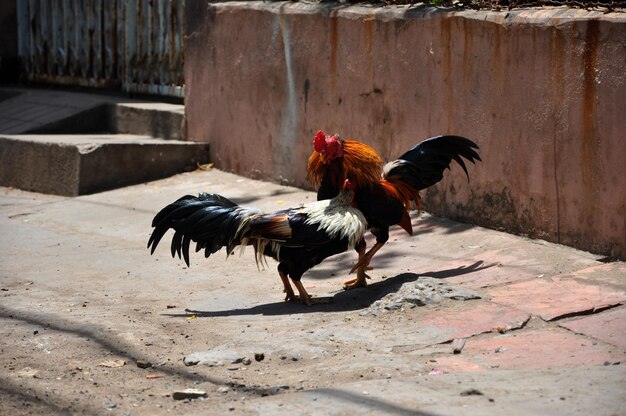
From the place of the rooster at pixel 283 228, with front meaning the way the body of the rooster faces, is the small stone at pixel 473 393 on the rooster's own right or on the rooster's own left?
on the rooster's own right

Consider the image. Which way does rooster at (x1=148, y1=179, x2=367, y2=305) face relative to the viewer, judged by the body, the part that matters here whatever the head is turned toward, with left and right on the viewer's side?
facing to the right of the viewer

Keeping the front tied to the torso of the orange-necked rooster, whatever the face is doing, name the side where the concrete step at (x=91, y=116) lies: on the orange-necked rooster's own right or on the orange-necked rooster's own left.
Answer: on the orange-necked rooster's own right

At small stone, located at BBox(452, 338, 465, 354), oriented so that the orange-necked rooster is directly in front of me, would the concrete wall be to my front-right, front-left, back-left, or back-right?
front-right

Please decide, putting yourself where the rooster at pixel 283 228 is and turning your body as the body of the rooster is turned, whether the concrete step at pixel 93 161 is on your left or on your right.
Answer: on your left

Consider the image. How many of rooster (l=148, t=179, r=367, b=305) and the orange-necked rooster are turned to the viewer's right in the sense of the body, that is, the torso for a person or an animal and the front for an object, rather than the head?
1

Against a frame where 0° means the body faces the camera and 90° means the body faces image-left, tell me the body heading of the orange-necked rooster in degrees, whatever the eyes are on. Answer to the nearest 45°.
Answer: approximately 90°

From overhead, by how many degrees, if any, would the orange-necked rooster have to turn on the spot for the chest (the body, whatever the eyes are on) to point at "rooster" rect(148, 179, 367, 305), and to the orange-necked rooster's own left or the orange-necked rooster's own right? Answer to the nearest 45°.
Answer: approximately 45° to the orange-necked rooster's own left

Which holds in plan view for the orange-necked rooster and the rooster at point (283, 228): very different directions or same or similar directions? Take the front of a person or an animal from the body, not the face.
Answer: very different directions

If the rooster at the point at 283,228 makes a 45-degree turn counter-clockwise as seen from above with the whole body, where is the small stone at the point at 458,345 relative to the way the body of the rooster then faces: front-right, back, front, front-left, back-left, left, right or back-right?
right

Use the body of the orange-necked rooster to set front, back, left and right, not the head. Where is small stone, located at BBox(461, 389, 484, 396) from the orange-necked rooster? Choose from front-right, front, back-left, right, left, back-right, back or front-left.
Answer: left

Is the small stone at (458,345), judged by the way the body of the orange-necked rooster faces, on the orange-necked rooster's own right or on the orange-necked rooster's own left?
on the orange-necked rooster's own left

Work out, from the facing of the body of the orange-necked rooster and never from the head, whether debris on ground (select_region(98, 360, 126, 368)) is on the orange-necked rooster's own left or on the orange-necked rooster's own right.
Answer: on the orange-necked rooster's own left
